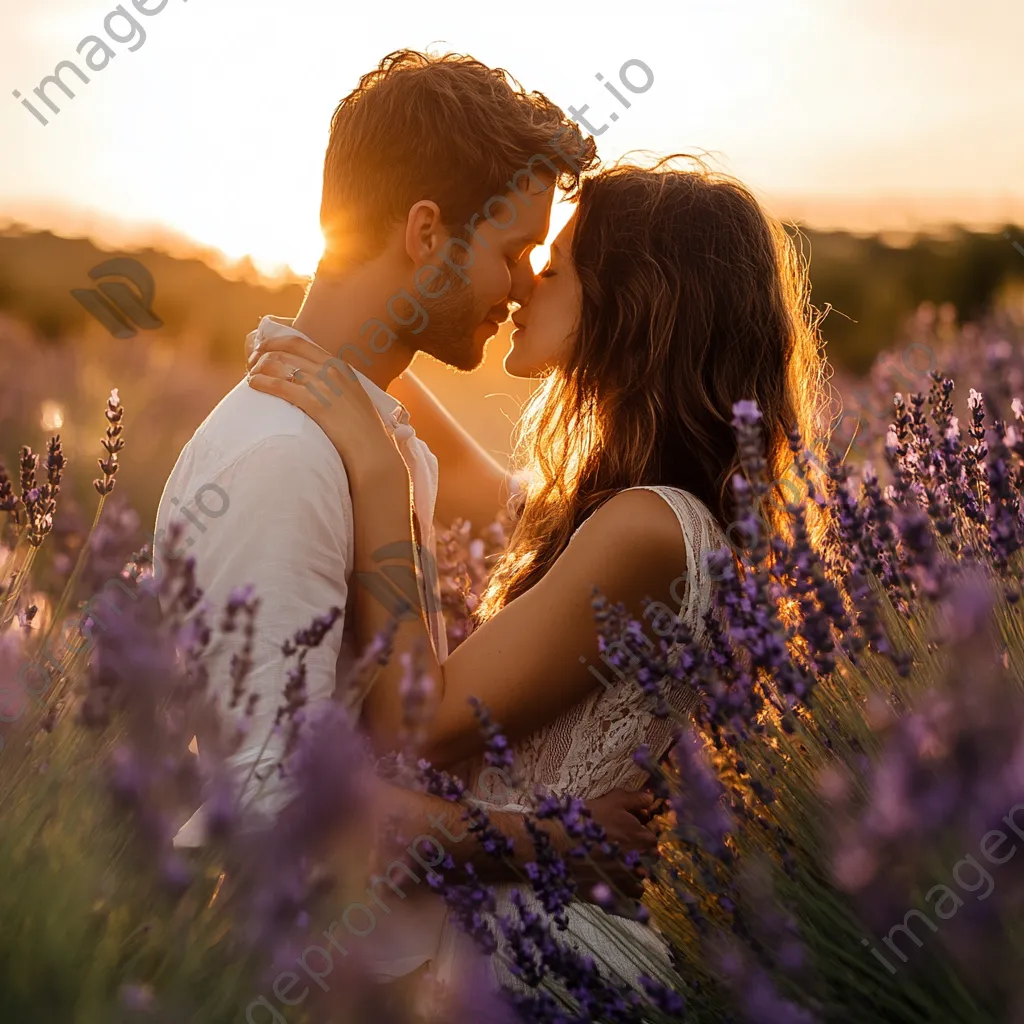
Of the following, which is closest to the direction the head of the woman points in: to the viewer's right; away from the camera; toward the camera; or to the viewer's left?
to the viewer's left

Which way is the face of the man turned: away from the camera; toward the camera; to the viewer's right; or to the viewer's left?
to the viewer's right

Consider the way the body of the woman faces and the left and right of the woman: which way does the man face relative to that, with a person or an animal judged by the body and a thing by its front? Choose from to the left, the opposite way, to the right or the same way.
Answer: the opposite way

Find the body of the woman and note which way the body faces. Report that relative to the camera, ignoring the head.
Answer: to the viewer's left

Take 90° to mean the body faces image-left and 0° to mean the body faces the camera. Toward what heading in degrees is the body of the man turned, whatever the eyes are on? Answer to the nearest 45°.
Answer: approximately 270°
